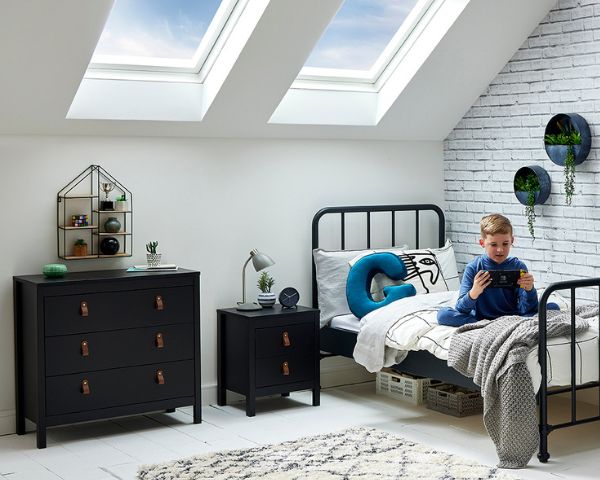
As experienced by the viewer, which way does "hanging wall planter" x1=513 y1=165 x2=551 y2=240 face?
facing the viewer and to the left of the viewer

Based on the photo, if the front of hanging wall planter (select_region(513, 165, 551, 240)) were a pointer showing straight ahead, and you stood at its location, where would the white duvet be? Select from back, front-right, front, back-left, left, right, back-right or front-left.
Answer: front

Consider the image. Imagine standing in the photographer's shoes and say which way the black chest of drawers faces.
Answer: facing the viewer and to the right of the viewer

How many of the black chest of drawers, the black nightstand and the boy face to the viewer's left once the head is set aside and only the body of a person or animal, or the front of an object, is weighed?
0

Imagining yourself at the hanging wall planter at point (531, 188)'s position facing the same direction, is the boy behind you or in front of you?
in front

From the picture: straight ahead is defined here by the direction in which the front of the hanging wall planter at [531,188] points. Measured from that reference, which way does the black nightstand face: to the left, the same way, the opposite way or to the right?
to the left

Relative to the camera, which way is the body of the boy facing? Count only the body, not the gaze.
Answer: toward the camera

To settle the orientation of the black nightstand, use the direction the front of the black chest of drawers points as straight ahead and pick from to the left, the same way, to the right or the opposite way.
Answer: the same way

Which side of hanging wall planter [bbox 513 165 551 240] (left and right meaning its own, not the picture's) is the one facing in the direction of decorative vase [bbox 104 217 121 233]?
front

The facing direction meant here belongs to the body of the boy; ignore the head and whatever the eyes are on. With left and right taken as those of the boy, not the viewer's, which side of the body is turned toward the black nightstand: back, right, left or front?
right

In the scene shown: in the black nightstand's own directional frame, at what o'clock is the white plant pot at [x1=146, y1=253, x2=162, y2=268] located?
The white plant pot is roughly at 4 o'clock from the black nightstand.

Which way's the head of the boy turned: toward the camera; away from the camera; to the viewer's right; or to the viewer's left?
toward the camera

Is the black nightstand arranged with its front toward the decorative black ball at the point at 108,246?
no
